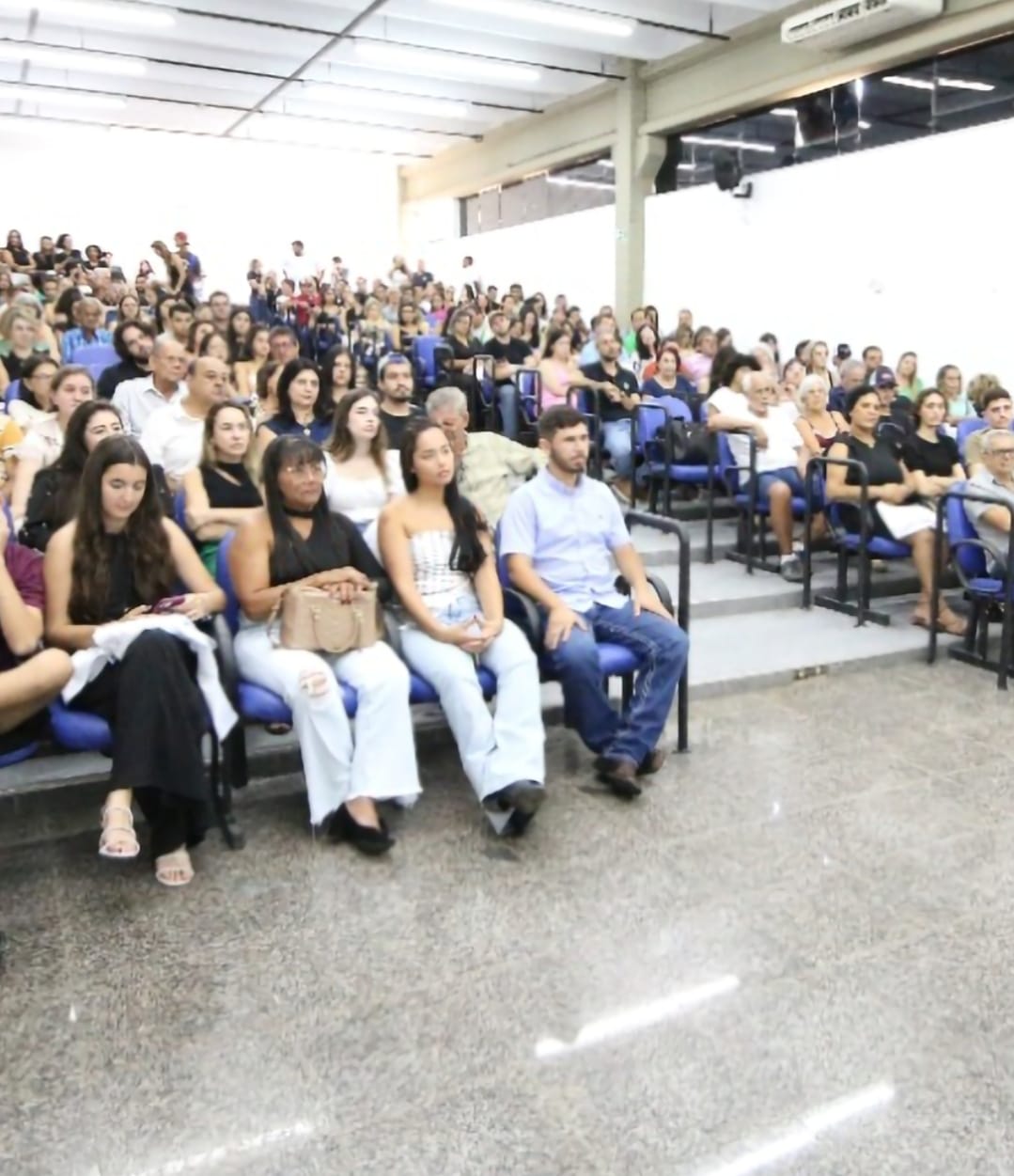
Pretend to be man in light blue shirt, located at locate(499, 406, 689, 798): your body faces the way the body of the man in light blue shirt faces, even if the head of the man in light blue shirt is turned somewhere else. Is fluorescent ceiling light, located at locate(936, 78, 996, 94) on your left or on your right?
on your left

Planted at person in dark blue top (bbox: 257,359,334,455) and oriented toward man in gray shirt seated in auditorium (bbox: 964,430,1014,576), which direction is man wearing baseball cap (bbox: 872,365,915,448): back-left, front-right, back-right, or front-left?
front-left

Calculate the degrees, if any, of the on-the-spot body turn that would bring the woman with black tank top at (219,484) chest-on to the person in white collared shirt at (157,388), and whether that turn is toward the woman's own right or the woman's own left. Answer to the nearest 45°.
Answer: approximately 135° to the woman's own left

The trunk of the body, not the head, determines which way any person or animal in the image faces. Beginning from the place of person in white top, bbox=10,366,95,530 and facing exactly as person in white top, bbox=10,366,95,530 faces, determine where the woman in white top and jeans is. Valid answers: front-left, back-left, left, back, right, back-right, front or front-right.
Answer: front

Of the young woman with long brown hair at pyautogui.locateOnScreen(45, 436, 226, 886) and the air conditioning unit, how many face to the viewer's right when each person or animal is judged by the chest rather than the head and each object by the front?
0

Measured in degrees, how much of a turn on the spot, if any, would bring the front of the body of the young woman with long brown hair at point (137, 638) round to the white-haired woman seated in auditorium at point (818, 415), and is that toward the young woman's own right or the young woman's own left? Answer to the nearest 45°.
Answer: approximately 135° to the young woman's own left

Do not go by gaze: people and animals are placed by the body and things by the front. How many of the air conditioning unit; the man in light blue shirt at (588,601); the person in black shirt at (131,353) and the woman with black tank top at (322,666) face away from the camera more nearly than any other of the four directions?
0

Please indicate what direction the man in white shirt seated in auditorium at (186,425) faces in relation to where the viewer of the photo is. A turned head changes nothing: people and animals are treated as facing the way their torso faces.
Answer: facing the viewer and to the right of the viewer

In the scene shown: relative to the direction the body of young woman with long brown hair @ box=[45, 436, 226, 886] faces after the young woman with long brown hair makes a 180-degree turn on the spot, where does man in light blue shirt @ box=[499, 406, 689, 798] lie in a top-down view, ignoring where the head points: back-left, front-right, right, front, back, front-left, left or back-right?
right

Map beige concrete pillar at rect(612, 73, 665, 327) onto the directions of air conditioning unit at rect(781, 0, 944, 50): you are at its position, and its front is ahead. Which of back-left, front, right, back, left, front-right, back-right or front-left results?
right

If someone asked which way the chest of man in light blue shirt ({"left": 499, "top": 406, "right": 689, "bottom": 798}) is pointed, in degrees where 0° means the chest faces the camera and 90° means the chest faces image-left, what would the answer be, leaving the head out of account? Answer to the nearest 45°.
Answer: approximately 315°

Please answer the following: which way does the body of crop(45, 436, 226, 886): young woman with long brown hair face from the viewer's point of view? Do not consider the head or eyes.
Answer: toward the camera

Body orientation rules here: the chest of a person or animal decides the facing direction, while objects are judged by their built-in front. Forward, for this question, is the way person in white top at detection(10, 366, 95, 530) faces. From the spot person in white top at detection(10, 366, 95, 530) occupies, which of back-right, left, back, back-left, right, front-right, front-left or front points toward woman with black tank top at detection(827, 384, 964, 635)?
front-left

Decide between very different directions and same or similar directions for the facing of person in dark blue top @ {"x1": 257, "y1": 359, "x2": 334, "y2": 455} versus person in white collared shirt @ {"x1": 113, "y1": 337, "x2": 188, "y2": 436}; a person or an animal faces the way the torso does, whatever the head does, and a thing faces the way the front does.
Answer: same or similar directions
